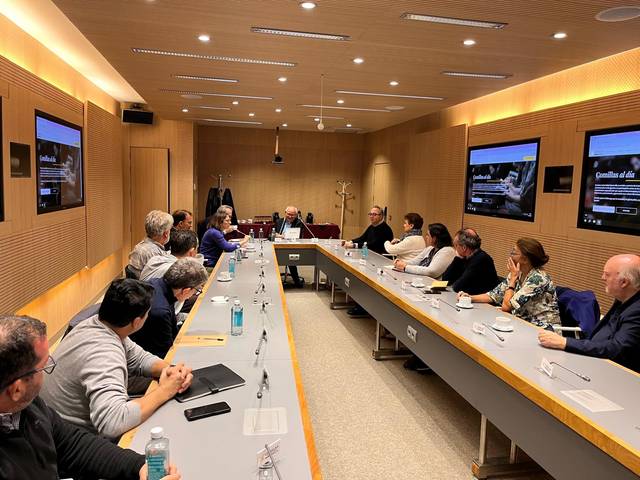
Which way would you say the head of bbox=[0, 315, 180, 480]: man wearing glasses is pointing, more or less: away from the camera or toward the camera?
away from the camera

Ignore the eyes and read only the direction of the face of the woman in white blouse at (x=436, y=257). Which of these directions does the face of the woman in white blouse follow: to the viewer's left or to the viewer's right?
to the viewer's left

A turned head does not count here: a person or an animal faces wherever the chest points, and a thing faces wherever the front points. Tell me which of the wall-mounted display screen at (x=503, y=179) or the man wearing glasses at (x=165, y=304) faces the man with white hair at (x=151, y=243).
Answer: the wall-mounted display screen

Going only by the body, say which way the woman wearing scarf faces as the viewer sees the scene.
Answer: to the viewer's left

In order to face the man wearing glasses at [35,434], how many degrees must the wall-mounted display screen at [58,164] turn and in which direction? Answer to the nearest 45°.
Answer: approximately 45° to its right

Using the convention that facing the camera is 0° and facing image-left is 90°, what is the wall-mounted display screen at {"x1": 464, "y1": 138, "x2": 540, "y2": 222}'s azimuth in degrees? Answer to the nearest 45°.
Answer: approximately 45°

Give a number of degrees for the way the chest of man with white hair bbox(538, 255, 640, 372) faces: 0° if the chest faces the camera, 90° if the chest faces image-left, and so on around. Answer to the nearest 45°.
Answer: approximately 90°

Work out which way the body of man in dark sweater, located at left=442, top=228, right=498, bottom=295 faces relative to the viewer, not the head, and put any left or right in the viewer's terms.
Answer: facing to the left of the viewer

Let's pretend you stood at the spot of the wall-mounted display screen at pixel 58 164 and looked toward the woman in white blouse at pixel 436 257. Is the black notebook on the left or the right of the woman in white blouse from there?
right

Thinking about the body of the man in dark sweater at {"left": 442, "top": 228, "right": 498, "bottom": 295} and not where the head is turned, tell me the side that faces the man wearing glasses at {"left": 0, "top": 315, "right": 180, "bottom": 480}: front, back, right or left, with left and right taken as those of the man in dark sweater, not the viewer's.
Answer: left

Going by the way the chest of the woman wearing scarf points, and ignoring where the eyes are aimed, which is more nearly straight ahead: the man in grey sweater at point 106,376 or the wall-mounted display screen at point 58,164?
the wall-mounted display screen

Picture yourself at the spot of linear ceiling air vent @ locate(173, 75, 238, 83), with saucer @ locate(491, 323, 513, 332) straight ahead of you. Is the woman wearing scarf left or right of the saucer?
left

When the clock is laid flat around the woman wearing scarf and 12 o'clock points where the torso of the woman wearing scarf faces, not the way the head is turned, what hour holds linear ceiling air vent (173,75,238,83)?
The linear ceiling air vent is roughly at 12 o'clock from the woman wearing scarf.

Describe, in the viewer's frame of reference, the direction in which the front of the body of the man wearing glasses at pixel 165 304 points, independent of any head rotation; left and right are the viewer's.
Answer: facing to the right of the viewer

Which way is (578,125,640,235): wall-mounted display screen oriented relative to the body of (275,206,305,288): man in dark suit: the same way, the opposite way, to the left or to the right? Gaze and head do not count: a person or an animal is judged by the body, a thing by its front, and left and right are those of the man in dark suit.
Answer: to the right

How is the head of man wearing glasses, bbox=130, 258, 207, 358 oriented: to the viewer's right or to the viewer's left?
to the viewer's right

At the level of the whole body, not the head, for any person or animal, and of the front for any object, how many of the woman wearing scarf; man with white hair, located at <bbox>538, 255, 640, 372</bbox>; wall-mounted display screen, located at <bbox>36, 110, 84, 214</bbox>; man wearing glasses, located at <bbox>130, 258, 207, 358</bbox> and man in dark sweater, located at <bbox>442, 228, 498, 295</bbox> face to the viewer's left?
3
